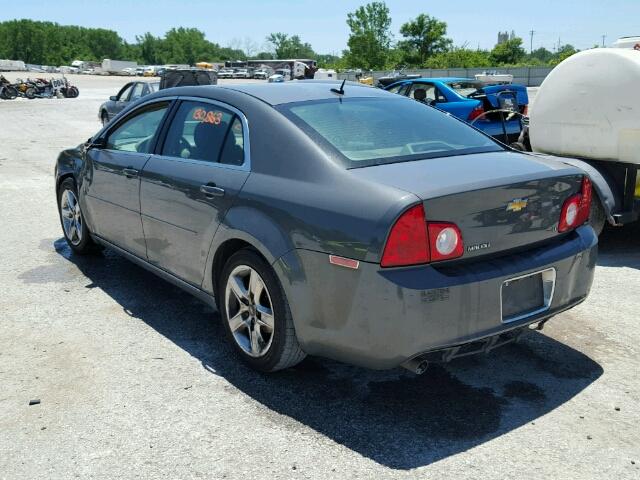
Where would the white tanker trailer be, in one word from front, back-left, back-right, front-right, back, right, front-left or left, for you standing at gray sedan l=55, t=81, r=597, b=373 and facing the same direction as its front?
right

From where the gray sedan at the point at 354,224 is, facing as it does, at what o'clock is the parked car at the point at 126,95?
The parked car is roughly at 1 o'clock from the gray sedan.

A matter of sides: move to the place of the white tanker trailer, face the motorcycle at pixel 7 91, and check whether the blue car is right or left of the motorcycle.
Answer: right

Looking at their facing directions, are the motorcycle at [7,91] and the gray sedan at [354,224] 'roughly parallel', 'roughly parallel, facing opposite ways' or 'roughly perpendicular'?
roughly perpendicular

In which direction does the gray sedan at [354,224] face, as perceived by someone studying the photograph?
facing away from the viewer and to the left of the viewer
